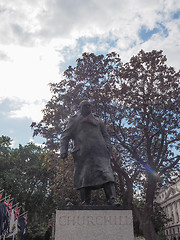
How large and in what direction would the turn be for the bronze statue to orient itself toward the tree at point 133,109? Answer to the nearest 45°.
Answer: approximately 180°

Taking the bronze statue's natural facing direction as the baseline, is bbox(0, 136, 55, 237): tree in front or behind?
behind

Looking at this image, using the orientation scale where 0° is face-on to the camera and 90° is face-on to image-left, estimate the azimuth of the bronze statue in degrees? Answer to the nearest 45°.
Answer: approximately 0°
